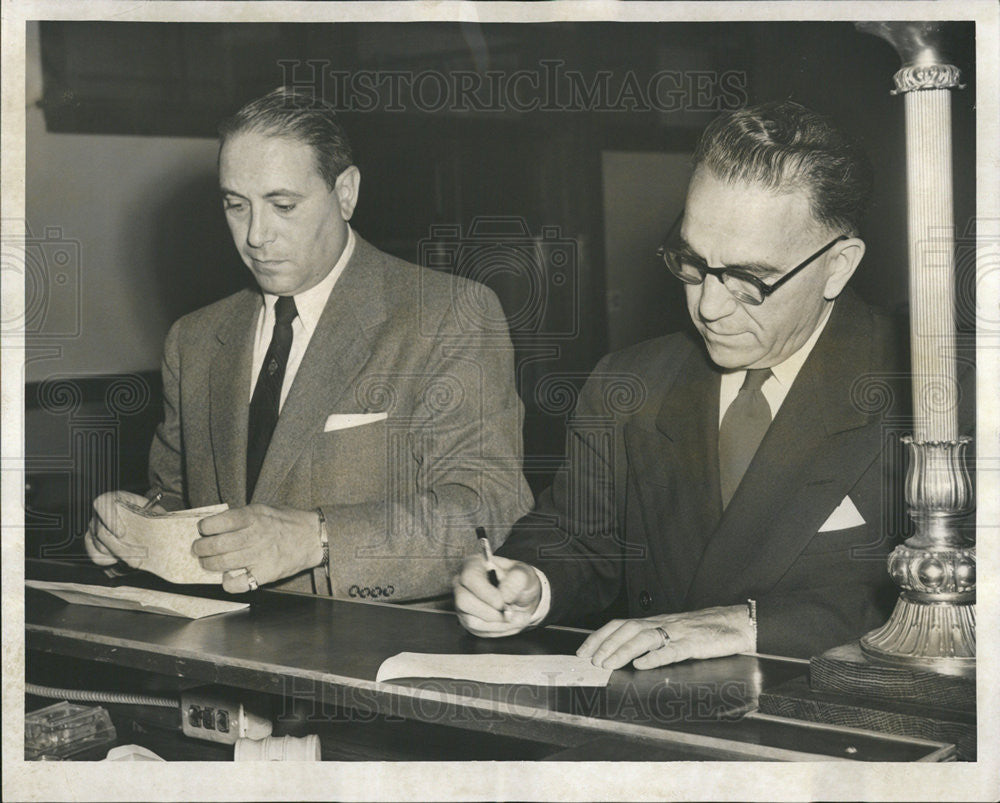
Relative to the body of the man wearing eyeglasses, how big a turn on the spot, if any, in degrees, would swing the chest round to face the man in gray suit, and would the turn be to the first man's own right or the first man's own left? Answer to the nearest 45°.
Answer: approximately 45° to the first man's own right

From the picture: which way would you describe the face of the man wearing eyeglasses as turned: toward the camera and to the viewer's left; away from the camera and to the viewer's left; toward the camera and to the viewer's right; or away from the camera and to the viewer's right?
toward the camera and to the viewer's left

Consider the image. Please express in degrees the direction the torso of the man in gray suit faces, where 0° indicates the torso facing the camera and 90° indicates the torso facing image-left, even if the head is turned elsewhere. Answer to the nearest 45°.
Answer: approximately 45°

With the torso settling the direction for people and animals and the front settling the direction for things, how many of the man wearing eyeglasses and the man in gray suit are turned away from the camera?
0

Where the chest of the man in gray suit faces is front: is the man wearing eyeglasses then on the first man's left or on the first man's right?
on the first man's left

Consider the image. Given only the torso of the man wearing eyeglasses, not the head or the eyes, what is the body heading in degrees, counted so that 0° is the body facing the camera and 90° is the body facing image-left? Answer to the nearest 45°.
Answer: approximately 45°
